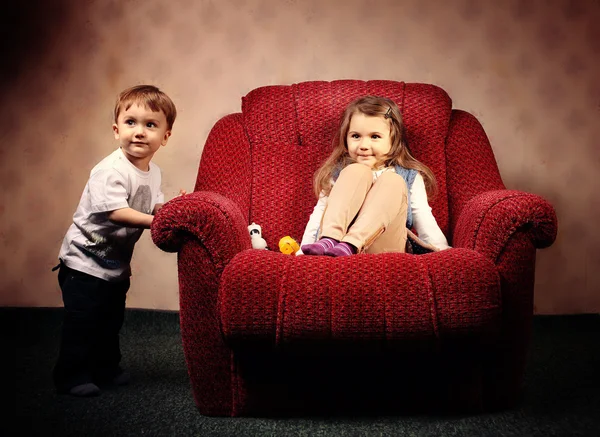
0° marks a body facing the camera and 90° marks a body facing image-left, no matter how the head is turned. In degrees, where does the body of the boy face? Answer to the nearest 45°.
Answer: approximately 315°

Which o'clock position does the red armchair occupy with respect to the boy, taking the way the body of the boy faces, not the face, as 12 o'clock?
The red armchair is roughly at 12 o'clock from the boy.

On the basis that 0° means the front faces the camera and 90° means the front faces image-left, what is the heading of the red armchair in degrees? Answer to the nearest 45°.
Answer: approximately 0°
